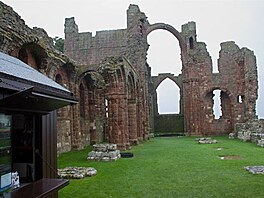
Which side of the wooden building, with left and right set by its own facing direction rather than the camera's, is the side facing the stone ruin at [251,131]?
left

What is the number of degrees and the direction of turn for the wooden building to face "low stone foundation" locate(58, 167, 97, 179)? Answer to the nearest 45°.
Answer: approximately 135° to its left

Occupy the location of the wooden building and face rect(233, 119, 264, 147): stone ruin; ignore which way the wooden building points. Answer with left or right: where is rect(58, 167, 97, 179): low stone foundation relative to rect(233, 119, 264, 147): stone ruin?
left

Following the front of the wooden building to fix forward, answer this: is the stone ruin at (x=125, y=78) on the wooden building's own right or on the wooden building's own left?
on the wooden building's own left

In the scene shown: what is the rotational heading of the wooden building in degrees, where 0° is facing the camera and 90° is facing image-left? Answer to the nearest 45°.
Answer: approximately 315°
